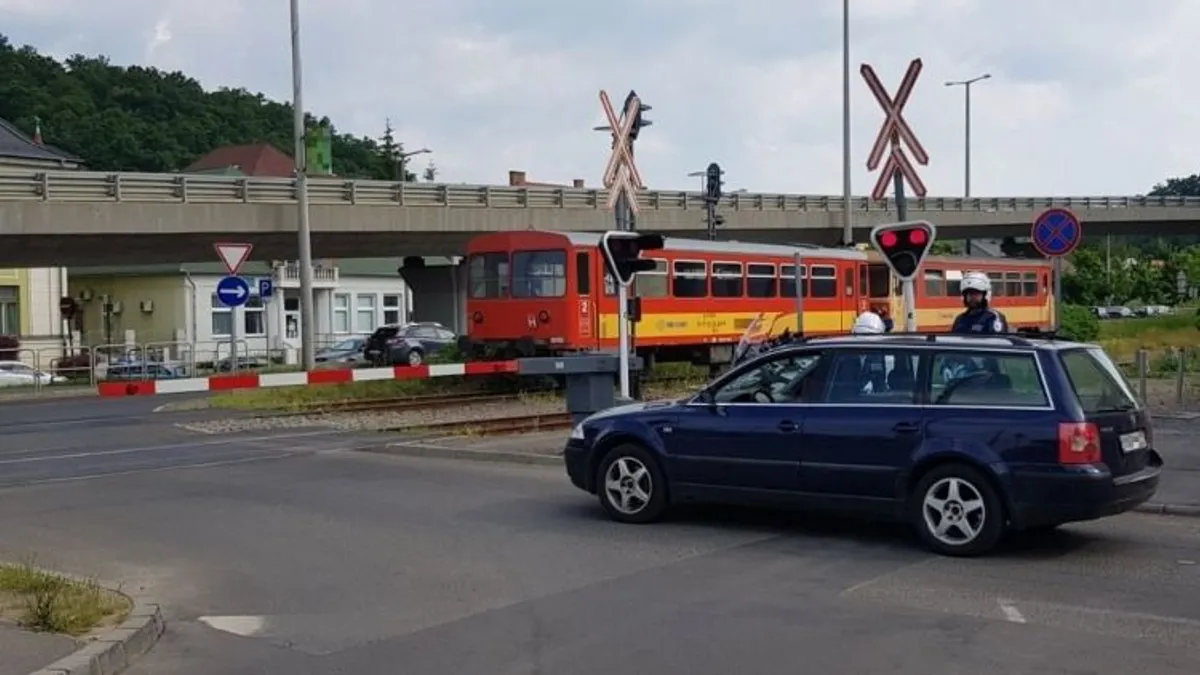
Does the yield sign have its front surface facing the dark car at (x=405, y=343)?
no

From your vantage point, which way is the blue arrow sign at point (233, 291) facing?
toward the camera

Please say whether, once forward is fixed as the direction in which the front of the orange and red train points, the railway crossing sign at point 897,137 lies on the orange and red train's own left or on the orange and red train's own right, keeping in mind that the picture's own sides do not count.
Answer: on the orange and red train's own left

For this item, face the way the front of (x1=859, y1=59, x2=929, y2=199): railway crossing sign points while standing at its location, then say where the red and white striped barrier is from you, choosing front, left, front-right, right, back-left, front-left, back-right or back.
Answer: right

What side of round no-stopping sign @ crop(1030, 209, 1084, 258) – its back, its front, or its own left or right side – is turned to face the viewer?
front

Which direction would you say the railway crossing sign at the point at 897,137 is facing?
toward the camera

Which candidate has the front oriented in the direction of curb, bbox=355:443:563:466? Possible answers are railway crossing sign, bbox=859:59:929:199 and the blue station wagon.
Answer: the blue station wagon

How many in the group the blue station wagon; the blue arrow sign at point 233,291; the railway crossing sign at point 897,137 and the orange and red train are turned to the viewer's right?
0

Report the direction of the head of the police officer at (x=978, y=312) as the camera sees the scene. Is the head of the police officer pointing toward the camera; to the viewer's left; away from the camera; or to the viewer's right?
toward the camera

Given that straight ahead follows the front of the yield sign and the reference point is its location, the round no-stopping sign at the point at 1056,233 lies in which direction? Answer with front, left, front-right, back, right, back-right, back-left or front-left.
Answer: front-left

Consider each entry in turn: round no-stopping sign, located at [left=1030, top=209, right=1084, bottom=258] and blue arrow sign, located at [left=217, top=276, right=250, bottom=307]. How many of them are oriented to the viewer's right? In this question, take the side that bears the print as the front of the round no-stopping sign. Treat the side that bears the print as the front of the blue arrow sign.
0

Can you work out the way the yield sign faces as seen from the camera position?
facing the viewer

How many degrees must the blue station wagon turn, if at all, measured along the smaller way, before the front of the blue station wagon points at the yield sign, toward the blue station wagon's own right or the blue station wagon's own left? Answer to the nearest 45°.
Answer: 0° — it already faces it

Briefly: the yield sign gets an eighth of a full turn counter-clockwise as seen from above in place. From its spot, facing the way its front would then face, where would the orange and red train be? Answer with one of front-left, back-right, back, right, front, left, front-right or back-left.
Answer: front-left

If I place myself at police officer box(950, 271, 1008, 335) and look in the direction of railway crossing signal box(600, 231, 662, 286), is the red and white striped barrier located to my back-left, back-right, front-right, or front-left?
front-left
